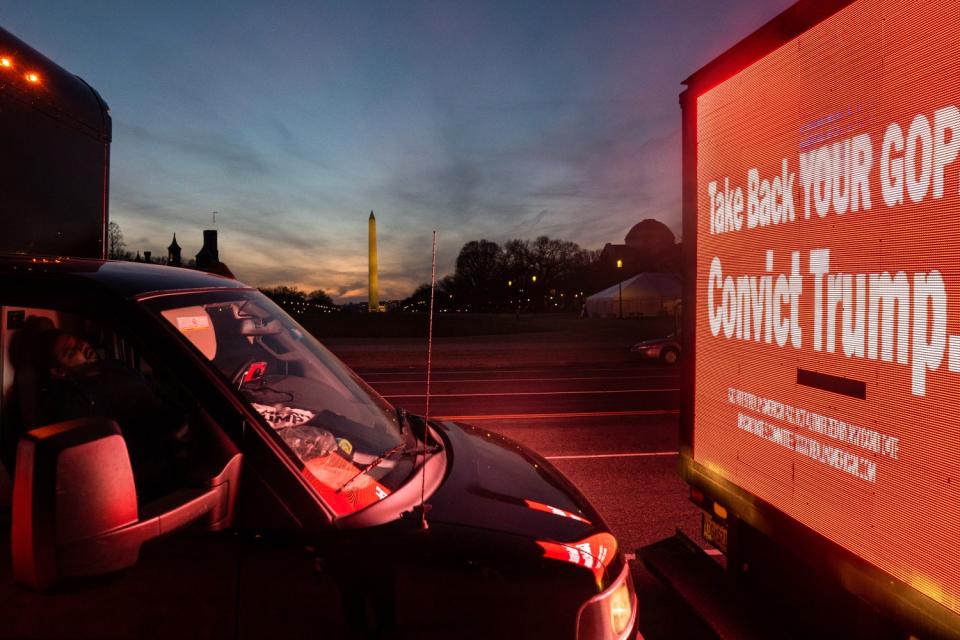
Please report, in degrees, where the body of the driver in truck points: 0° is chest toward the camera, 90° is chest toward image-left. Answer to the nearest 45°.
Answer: approximately 315°

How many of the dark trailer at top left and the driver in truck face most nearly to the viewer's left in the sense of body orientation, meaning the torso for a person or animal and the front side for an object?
0

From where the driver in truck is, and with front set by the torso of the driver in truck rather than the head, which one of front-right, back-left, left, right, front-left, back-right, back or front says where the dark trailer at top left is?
back-left

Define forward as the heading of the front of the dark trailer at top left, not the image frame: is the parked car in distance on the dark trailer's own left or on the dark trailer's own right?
on the dark trailer's own left

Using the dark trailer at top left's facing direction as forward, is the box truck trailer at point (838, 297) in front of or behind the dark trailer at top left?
in front

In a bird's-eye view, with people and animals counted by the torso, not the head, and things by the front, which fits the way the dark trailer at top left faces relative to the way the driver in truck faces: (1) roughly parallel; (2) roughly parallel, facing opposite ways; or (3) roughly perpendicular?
roughly parallel

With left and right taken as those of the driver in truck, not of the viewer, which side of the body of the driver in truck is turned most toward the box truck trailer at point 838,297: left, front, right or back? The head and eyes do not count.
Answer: front

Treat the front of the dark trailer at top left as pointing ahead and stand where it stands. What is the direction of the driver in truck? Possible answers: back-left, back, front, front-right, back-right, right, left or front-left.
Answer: front-right
